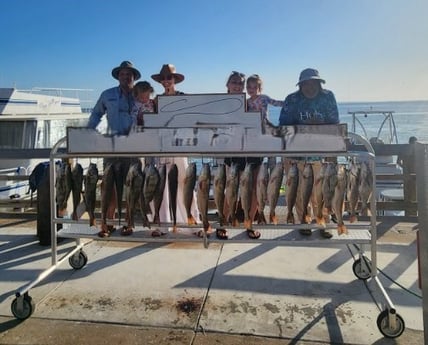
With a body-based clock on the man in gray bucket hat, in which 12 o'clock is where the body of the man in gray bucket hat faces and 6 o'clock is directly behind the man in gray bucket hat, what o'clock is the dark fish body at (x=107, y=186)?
The dark fish body is roughly at 2 o'clock from the man in gray bucket hat.

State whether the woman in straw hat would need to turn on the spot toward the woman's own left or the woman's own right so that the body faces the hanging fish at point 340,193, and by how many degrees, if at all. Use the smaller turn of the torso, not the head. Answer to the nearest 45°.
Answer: approximately 45° to the woman's own left

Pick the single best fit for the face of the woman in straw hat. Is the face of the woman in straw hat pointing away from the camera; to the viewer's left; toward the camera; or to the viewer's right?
toward the camera

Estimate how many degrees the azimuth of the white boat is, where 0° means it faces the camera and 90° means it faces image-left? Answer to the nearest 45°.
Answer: approximately 90°

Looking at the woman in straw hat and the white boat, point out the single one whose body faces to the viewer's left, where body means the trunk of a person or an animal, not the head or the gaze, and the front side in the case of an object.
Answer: the white boat

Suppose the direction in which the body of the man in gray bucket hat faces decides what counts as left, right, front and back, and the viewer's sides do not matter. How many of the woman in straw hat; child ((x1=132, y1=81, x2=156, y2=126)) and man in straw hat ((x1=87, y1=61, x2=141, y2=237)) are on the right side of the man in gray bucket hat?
3

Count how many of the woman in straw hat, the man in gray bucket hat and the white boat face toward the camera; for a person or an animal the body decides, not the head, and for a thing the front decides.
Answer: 2

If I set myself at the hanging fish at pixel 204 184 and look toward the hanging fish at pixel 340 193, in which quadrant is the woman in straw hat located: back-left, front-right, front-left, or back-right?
back-left

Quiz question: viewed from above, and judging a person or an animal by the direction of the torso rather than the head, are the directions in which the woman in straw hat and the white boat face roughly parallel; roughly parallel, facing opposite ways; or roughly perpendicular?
roughly perpendicular

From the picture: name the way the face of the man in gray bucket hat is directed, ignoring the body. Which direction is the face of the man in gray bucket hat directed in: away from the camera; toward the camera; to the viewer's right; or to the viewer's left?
toward the camera

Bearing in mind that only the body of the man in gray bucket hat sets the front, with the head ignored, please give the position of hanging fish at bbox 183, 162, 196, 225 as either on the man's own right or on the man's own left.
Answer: on the man's own right

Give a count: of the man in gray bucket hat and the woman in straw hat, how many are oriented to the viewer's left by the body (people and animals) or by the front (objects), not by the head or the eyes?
0

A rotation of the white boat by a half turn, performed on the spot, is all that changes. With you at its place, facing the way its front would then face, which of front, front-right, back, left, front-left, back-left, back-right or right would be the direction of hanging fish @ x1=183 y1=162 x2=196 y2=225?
right

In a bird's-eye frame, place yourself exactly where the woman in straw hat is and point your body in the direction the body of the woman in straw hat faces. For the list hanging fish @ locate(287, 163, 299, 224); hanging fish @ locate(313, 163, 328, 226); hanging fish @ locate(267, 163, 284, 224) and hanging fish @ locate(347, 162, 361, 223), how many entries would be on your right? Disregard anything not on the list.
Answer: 0

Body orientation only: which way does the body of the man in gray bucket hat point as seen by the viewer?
toward the camera
